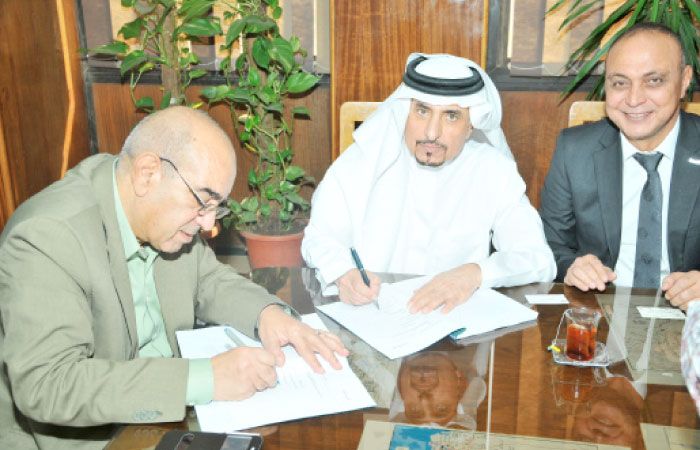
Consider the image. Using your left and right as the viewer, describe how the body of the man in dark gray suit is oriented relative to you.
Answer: facing the viewer

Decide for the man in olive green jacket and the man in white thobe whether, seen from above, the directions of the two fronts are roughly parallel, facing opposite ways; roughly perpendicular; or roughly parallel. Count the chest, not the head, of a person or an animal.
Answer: roughly perpendicular

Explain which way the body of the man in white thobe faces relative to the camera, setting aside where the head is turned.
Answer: toward the camera

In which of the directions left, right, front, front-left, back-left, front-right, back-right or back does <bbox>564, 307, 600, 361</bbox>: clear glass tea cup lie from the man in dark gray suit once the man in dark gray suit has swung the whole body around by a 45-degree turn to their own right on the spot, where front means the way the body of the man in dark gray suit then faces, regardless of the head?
front-left

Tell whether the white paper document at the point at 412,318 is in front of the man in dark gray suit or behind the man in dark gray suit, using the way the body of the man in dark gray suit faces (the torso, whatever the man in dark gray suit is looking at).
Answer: in front

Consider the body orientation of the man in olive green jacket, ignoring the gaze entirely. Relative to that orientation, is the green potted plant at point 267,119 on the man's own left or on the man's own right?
on the man's own left

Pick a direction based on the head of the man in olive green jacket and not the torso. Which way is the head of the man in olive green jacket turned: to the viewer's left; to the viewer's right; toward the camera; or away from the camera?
to the viewer's right

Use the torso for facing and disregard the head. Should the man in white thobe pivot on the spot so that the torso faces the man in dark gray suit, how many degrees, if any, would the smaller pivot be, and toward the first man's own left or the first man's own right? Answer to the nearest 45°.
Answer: approximately 90° to the first man's own left

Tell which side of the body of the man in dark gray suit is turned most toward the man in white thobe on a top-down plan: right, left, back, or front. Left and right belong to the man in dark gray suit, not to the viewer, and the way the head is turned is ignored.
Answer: right

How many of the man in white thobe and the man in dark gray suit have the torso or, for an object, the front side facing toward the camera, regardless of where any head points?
2

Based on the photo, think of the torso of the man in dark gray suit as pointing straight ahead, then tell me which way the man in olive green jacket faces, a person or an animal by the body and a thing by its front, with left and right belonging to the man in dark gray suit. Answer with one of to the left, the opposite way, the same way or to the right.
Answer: to the left
